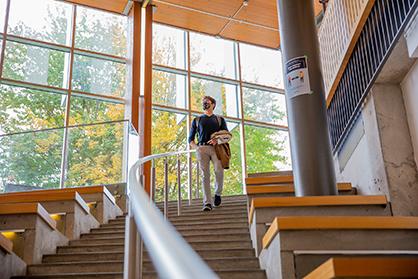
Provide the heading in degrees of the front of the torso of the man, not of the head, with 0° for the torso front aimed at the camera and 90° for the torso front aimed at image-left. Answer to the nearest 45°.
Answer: approximately 0°

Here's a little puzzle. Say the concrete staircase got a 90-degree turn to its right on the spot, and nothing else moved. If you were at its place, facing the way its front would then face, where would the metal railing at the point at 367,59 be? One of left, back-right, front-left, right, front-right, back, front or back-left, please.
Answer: back

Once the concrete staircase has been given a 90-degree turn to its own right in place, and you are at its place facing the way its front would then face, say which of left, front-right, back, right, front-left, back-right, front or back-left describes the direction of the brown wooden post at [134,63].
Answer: right

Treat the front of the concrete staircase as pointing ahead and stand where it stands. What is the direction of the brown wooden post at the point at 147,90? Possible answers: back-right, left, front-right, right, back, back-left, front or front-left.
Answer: back

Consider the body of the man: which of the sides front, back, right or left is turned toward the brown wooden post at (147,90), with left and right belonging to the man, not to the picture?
back

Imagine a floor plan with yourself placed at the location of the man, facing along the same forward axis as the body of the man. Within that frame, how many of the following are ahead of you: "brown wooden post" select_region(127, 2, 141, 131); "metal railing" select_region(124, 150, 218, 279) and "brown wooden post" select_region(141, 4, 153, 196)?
1

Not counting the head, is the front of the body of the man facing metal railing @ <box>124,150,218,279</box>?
yes

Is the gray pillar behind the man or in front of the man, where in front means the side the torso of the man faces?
in front

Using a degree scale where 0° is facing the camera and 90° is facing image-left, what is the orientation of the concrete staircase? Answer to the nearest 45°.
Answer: approximately 0°
